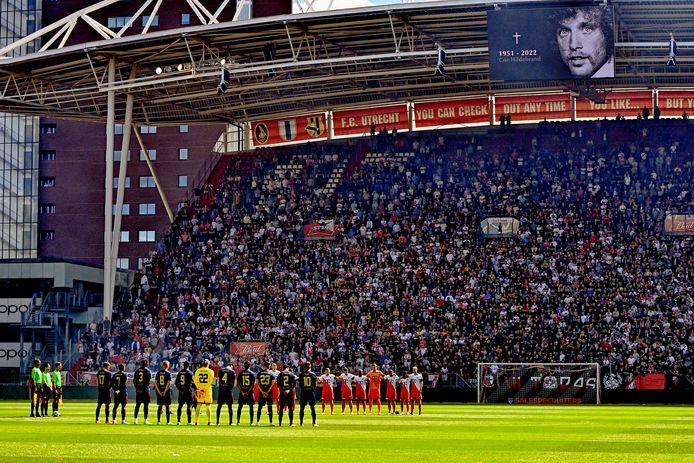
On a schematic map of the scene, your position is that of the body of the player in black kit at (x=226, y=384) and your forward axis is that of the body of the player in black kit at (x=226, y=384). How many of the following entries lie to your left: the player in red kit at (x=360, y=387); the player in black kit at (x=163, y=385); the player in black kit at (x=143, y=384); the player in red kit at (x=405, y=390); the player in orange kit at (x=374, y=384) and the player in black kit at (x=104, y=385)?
3
